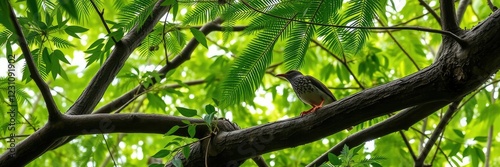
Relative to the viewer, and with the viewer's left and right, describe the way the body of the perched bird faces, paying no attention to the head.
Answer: facing to the left of the viewer

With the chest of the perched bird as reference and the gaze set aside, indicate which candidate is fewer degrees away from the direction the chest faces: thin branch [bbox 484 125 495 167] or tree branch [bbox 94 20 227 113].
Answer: the tree branch

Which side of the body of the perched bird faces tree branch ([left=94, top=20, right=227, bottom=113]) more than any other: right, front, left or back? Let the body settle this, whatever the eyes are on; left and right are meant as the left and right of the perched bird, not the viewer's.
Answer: front

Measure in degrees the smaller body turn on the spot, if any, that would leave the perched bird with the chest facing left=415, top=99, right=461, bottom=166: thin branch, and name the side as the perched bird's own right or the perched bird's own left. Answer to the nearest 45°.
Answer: approximately 180°

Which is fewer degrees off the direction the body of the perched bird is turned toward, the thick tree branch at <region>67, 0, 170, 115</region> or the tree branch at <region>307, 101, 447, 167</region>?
the thick tree branch

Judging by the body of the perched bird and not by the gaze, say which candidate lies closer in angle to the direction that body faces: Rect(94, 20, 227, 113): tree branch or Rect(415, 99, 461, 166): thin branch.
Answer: the tree branch
